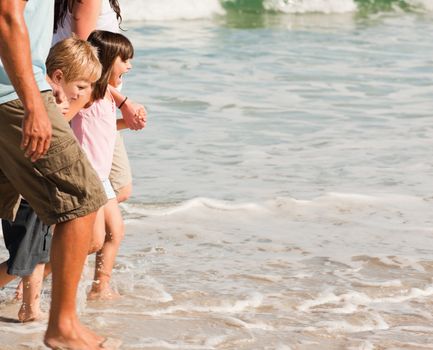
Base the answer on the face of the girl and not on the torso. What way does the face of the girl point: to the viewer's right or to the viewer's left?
to the viewer's right

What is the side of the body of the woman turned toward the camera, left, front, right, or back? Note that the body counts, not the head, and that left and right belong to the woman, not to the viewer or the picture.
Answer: right

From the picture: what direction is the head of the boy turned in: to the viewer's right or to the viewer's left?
to the viewer's right

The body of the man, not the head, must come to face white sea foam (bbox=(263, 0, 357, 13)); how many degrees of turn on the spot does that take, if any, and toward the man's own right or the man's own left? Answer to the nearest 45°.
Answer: approximately 90° to the man's own left

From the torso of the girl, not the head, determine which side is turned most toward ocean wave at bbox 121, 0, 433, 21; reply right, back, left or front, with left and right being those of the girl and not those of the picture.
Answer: left

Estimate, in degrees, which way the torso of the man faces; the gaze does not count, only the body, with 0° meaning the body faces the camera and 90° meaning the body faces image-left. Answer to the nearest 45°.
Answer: approximately 270°

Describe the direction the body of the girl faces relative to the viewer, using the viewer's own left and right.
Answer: facing to the right of the viewer

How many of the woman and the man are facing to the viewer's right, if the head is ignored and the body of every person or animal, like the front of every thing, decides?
2

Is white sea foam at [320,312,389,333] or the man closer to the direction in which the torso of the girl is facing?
the white sea foam

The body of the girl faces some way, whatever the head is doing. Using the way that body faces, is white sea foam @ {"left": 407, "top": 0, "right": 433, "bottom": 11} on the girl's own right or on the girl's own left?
on the girl's own left

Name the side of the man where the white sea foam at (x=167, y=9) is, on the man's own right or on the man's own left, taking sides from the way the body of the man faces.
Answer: on the man's own left
